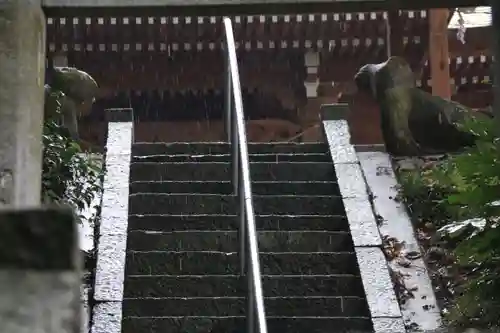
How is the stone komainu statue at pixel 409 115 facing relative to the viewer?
to the viewer's left

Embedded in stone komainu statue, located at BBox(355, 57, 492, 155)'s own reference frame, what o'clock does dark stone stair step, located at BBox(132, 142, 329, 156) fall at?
The dark stone stair step is roughly at 11 o'clock from the stone komainu statue.

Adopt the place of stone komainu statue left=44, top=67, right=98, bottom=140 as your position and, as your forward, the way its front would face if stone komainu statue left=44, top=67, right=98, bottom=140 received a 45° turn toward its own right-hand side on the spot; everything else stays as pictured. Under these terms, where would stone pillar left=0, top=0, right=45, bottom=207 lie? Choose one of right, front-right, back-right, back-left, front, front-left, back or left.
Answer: front-right

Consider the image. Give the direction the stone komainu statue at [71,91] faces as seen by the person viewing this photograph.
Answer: facing to the right of the viewer

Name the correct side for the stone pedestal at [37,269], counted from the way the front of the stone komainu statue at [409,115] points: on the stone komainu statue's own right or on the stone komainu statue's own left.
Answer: on the stone komainu statue's own left

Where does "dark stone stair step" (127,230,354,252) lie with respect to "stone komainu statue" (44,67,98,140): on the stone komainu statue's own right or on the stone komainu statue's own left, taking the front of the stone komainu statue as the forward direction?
on the stone komainu statue's own right

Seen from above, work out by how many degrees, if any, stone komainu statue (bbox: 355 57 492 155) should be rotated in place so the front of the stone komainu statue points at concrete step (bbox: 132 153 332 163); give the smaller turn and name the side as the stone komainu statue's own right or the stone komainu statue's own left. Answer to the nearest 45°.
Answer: approximately 45° to the stone komainu statue's own left

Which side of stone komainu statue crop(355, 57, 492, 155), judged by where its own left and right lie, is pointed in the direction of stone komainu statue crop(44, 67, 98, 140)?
front

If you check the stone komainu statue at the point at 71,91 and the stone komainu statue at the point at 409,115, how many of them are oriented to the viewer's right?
1
